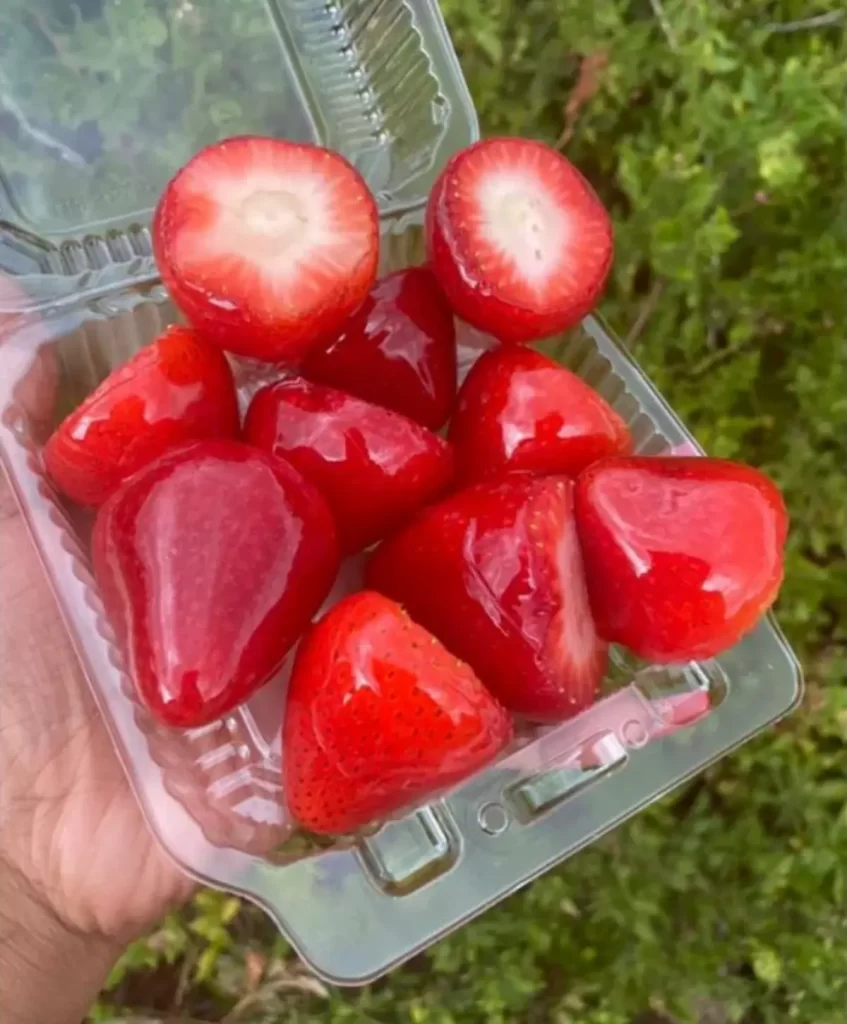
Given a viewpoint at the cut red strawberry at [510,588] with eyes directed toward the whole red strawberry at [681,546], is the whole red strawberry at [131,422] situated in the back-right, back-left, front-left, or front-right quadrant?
back-left

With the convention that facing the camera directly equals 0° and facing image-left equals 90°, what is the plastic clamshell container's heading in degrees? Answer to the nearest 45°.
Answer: approximately 315°
